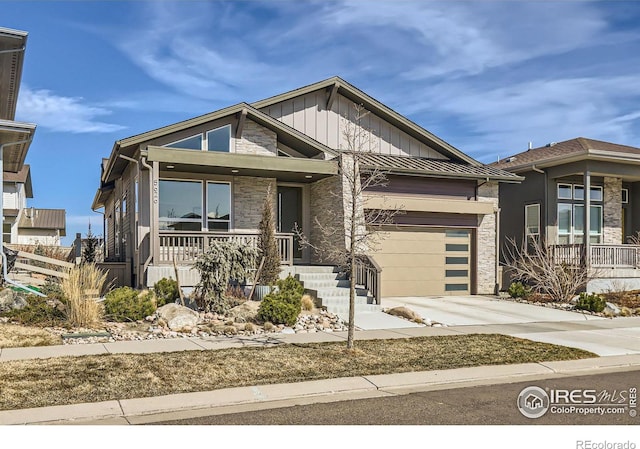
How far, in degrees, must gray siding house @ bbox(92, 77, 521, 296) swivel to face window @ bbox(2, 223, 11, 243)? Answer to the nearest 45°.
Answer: approximately 135° to its right

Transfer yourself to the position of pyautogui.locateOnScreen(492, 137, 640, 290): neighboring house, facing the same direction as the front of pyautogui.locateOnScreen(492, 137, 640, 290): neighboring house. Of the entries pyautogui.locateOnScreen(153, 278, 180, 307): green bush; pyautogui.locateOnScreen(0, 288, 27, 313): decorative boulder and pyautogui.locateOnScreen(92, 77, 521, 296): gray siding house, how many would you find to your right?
3

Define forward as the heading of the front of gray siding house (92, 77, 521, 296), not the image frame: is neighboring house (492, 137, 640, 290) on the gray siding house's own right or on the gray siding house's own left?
on the gray siding house's own left

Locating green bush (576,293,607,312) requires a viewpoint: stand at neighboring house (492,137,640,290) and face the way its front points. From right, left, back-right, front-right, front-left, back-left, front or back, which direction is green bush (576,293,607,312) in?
front-right

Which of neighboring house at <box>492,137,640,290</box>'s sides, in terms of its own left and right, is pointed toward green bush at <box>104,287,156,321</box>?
right

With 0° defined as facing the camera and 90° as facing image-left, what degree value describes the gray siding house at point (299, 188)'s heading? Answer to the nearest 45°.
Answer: approximately 0°

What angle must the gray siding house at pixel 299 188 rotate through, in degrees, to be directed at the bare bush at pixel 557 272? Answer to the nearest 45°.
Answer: approximately 90° to its left
